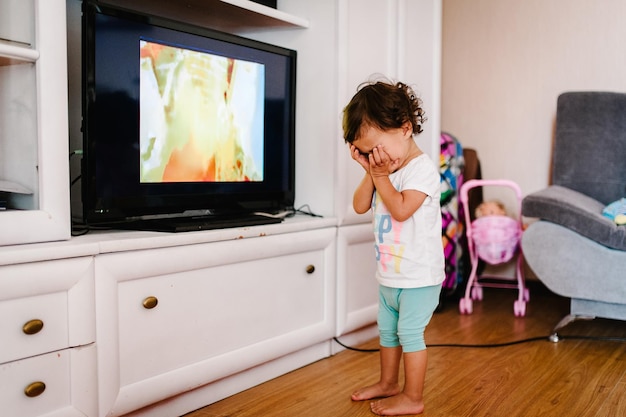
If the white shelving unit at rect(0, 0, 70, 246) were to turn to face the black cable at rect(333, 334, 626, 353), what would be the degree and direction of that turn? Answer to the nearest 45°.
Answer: approximately 45° to its left

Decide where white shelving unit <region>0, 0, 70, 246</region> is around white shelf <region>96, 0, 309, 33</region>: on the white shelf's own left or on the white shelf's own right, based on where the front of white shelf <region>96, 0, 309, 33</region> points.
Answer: on the white shelf's own right

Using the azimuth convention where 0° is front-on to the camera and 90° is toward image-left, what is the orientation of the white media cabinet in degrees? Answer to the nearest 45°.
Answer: approximately 315°

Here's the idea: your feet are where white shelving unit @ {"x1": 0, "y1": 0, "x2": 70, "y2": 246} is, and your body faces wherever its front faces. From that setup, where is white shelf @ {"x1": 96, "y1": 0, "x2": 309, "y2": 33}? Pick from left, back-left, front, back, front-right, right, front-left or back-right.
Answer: left

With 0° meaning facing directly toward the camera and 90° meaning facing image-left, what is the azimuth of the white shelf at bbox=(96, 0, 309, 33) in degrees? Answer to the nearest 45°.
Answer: approximately 315°

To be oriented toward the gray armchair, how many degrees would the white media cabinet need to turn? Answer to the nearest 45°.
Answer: approximately 45° to its left

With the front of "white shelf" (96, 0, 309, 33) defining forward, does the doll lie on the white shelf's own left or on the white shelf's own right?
on the white shelf's own left
